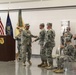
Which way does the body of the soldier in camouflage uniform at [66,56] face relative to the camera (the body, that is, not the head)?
to the viewer's left

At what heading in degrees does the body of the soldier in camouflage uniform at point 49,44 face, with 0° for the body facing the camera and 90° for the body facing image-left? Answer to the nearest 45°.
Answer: approximately 90°

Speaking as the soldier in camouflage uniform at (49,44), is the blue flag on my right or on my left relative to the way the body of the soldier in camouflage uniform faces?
on my right

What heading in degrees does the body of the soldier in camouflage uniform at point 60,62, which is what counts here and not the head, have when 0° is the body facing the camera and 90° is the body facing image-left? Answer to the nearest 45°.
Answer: approximately 90°

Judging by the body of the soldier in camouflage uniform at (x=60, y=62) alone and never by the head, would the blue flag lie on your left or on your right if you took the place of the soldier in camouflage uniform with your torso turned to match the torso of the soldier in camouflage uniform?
on your right

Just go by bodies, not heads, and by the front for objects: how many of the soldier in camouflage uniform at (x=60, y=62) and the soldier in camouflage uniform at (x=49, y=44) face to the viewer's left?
2

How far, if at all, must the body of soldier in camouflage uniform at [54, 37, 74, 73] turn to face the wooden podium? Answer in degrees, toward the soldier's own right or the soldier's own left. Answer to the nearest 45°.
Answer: approximately 45° to the soldier's own right
